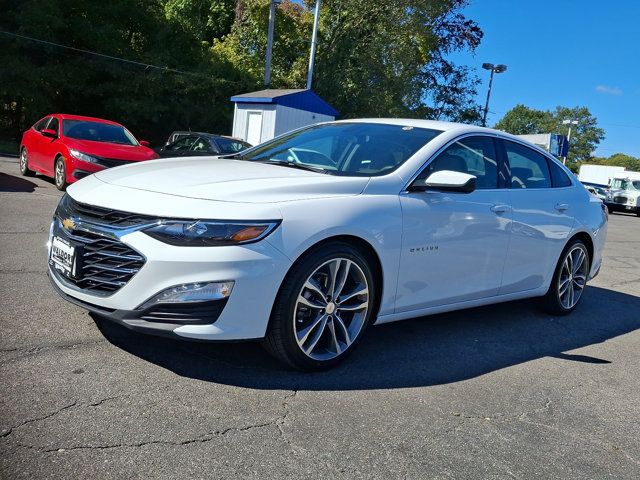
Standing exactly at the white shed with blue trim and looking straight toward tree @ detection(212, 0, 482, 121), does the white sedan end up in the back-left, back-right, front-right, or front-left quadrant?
back-right

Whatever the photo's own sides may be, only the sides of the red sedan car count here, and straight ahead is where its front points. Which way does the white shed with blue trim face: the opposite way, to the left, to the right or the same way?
to the right

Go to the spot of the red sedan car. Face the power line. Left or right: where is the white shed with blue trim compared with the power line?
right

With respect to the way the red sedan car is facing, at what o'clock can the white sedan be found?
The white sedan is roughly at 1 o'clock from the red sedan car.

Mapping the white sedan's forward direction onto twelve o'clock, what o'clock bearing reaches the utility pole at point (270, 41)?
The utility pole is roughly at 4 o'clock from the white sedan.

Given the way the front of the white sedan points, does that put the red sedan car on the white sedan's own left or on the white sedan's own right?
on the white sedan's own right

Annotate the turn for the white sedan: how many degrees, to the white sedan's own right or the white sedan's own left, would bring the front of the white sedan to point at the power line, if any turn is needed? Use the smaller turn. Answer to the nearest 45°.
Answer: approximately 90° to the white sedan's own right

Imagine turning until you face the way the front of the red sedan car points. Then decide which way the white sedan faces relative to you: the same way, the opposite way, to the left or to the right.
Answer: to the right

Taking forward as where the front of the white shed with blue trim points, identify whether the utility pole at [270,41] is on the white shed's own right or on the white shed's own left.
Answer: on the white shed's own right

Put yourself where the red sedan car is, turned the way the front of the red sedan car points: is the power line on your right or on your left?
on your left

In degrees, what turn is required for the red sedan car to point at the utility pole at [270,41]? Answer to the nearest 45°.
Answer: approximately 90° to its left
